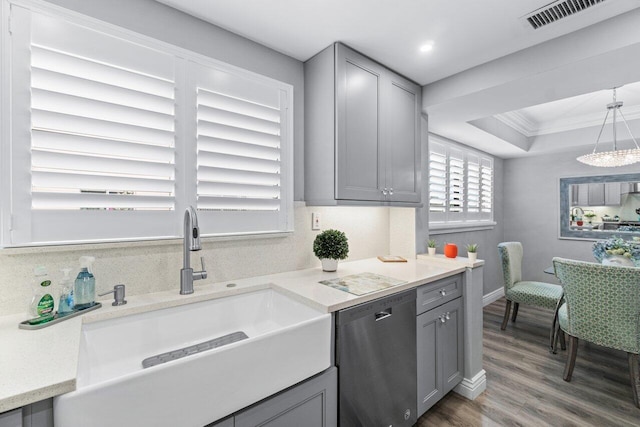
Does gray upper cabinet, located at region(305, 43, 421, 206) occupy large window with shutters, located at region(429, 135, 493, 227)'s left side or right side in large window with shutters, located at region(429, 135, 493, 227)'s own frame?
on its right

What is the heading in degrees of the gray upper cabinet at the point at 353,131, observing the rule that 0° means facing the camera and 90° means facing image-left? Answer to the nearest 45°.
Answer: approximately 315°

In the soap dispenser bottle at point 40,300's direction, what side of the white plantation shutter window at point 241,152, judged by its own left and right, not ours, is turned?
right

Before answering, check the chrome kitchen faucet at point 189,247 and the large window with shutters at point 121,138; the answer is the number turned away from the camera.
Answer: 0

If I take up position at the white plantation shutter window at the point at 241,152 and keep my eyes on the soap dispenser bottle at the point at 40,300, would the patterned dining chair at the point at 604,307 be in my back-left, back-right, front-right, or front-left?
back-left

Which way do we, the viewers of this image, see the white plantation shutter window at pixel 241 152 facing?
facing the viewer and to the right of the viewer

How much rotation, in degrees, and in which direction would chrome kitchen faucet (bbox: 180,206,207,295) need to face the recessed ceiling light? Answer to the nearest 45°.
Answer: approximately 45° to its left

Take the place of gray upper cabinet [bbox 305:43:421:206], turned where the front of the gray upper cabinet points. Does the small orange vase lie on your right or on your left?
on your left

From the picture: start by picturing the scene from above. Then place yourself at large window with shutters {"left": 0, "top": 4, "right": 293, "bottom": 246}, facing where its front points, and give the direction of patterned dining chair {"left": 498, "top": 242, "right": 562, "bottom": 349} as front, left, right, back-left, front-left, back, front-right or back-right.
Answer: front-left

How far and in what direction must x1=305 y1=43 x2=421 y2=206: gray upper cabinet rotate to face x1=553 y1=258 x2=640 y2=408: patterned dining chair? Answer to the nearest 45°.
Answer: approximately 45° to its left

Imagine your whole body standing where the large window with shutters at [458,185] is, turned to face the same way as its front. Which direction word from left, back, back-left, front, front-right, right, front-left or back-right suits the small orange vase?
front-right

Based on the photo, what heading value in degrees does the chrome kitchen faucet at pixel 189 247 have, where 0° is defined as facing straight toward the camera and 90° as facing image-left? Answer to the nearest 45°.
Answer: approximately 315°

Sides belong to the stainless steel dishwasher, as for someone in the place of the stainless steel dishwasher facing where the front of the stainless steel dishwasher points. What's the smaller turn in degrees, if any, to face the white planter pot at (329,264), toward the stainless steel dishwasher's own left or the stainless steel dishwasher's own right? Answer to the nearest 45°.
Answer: approximately 180°
